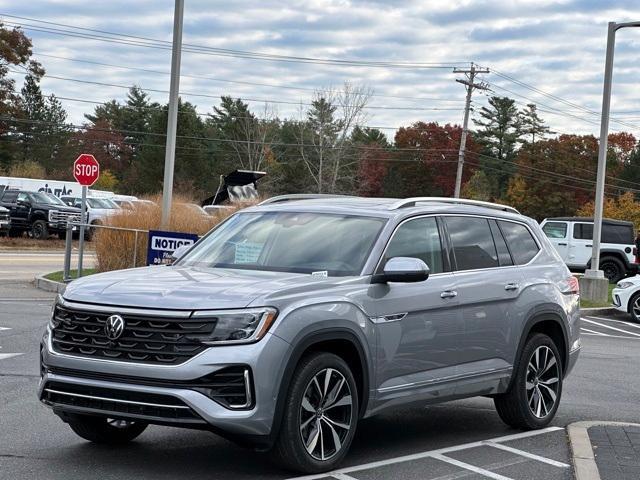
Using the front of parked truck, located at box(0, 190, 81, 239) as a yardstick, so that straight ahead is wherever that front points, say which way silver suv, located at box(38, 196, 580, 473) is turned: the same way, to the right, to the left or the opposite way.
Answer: to the right

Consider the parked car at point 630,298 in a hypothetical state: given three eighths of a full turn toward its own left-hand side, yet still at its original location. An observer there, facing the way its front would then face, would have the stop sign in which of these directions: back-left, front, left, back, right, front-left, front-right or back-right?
back

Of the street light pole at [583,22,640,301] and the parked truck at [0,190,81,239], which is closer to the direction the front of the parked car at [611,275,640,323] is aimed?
the parked truck

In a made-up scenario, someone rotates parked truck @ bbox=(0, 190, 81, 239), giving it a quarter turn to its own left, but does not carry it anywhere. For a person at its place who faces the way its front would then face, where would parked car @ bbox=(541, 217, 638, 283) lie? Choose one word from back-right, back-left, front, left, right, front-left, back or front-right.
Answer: right

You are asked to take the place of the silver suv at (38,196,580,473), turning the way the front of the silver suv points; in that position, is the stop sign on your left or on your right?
on your right

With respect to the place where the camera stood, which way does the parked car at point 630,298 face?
facing the viewer and to the left of the viewer

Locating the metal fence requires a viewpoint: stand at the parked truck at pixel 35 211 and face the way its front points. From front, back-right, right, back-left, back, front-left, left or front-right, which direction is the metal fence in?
front-right

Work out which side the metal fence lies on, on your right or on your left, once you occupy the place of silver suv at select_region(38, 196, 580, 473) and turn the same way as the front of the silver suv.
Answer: on your right

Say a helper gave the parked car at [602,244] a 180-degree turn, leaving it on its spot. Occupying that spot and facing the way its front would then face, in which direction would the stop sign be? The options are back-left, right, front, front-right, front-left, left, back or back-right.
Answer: back-right

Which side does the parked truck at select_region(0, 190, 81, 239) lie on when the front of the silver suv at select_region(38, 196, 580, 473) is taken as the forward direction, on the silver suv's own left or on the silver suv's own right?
on the silver suv's own right

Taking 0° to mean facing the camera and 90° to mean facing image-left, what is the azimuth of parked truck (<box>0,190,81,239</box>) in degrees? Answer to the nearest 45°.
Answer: approximately 315°

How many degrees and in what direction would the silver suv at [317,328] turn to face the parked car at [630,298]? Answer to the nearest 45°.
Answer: approximately 180°

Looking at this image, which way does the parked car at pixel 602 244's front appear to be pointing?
to the viewer's left

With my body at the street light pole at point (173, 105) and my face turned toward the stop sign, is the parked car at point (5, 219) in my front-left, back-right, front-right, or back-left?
front-right

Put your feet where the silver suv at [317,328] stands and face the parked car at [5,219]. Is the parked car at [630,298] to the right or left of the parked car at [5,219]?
right
